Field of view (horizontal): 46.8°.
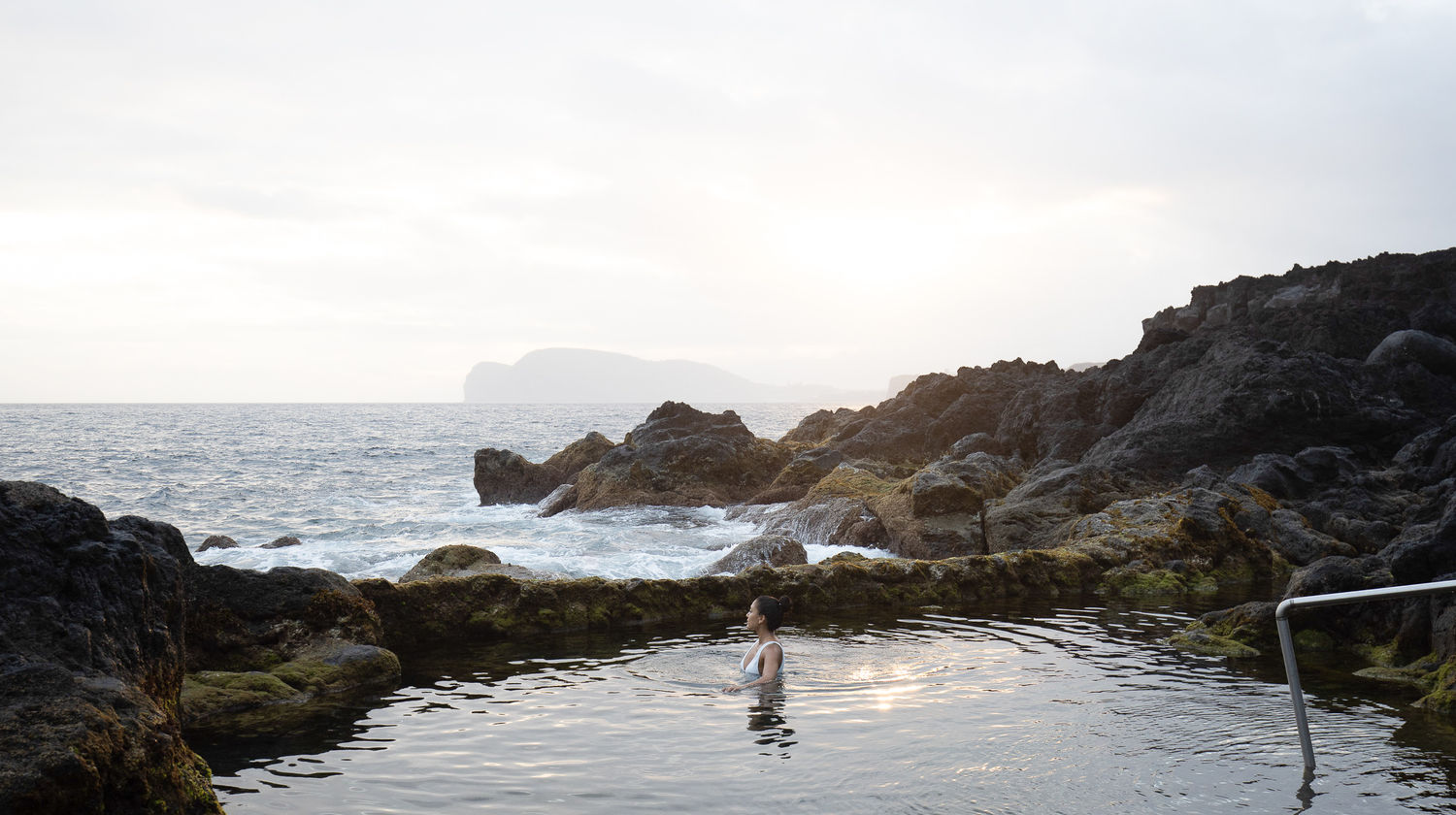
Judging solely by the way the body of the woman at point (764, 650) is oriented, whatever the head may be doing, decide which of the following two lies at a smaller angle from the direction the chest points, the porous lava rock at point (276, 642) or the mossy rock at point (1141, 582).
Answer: the porous lava rock

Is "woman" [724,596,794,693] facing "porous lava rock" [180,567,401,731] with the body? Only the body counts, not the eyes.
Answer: yes

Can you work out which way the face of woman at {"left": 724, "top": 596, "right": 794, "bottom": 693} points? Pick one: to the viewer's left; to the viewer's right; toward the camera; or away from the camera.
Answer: to the viewer's left

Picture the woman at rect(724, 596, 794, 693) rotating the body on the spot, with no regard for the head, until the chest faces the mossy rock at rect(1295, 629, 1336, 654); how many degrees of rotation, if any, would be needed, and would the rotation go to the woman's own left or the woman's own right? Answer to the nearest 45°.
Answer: approximately 180°

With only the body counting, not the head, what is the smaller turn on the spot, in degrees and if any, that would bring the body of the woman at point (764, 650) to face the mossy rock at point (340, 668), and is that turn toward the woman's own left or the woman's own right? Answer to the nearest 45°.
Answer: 0° — they already face it

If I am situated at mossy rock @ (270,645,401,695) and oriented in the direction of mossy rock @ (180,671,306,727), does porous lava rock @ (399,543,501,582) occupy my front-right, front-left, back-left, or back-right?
back-right

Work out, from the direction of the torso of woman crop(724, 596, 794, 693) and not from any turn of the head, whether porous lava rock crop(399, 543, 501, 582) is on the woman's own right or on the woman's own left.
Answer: on the woman's own right

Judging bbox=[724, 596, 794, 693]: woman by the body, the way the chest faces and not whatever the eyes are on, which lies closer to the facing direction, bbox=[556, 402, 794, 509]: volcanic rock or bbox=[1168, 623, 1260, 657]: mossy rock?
the volcanic rock

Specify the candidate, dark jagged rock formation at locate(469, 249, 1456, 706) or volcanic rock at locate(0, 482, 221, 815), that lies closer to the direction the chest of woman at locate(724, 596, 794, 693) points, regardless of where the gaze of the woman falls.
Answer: the volcanic rock

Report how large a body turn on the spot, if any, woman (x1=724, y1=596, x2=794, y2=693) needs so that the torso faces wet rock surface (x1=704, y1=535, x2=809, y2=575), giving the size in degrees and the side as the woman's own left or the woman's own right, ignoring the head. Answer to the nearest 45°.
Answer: approximately 90° to the woman's own right

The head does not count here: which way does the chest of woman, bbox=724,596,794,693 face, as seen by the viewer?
to the viewer's left
